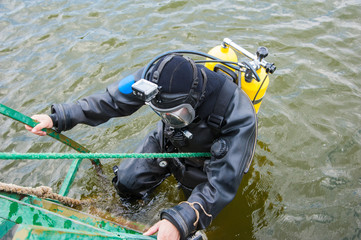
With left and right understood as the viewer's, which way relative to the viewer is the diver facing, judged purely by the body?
facing the viewer and to the left of the viewer

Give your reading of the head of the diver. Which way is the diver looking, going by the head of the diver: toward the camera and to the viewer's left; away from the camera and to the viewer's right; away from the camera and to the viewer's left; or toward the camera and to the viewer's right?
toward the camera and to the viewer's left
